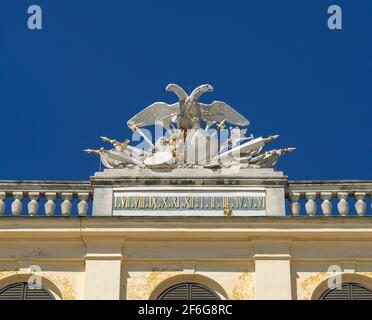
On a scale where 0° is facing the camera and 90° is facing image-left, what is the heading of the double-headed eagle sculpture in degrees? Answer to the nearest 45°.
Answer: approximately 0°
